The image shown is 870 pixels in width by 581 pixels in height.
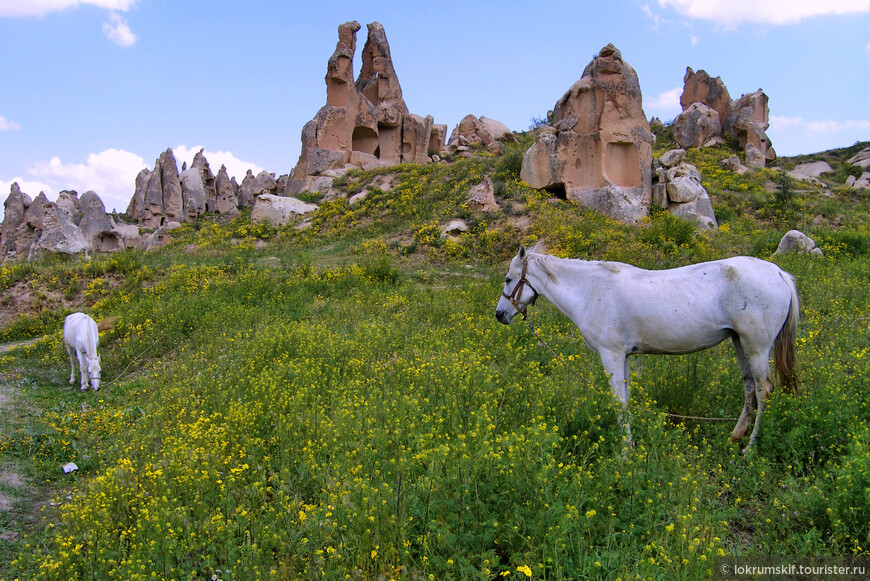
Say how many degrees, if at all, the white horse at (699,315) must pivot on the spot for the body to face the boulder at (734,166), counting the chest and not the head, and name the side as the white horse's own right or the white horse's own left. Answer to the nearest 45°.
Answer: approximately 90° to the white horse's own right

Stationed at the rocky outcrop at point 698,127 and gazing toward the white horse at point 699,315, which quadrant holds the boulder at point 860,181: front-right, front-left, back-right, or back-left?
front-left

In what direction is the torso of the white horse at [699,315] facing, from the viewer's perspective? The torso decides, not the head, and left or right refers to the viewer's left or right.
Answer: facing to the left of the viewer

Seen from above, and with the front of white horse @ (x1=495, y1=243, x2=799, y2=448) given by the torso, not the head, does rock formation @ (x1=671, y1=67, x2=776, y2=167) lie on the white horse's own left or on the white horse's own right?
on the white horse's own right

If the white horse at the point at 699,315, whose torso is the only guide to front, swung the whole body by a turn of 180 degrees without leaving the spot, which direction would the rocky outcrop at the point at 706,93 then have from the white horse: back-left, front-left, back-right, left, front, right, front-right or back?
left

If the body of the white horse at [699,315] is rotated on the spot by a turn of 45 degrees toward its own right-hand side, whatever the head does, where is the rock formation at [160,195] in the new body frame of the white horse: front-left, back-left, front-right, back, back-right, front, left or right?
front

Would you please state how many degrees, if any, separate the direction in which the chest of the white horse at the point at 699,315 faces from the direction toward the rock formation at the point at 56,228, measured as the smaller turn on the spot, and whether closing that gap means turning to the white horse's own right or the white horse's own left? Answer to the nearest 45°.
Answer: approximately 45° to the white horse's own right

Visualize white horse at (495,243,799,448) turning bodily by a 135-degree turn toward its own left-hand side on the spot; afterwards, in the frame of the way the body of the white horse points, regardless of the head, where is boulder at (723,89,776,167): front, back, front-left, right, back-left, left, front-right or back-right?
back-left

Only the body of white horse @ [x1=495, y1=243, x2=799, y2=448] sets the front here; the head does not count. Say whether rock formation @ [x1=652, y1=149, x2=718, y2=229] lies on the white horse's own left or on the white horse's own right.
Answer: on the white horse's own right

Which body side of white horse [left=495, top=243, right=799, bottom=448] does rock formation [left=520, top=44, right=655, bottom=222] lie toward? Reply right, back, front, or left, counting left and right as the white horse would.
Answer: right

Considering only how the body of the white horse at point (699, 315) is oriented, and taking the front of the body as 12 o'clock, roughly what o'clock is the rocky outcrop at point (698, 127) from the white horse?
The rocky outcrop is roughly at 3 o'clock from the white horse.

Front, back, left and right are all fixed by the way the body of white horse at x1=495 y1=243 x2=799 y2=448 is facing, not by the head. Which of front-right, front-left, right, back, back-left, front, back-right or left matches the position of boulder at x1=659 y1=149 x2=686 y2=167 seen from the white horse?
right
